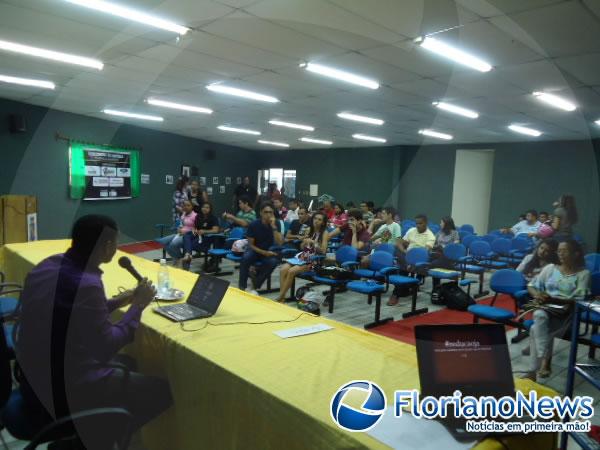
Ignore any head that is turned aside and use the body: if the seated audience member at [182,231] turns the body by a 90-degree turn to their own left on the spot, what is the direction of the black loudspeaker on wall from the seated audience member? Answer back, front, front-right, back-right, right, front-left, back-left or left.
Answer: back

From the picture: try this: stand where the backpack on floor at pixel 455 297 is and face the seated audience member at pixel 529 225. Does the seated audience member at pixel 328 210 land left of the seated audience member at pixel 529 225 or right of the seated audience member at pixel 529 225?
left

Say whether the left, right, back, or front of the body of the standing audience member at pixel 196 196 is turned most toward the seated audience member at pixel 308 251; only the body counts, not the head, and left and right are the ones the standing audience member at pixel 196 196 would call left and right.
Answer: front

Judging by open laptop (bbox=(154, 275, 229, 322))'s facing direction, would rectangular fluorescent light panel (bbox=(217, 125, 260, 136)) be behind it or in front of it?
behind

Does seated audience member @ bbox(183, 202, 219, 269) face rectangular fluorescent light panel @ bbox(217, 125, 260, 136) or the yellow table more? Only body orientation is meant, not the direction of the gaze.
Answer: the yellow table

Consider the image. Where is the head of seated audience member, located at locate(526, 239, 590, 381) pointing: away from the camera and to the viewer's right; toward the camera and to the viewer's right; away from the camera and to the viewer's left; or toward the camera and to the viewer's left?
toward the camera and to the viewer's left

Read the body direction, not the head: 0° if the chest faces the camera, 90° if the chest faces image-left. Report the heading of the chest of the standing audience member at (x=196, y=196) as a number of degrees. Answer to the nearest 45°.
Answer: approximately 45°

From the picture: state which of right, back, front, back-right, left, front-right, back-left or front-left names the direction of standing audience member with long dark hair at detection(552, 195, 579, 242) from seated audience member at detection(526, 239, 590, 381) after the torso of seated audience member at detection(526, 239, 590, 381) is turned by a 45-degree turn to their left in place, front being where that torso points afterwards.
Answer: back
